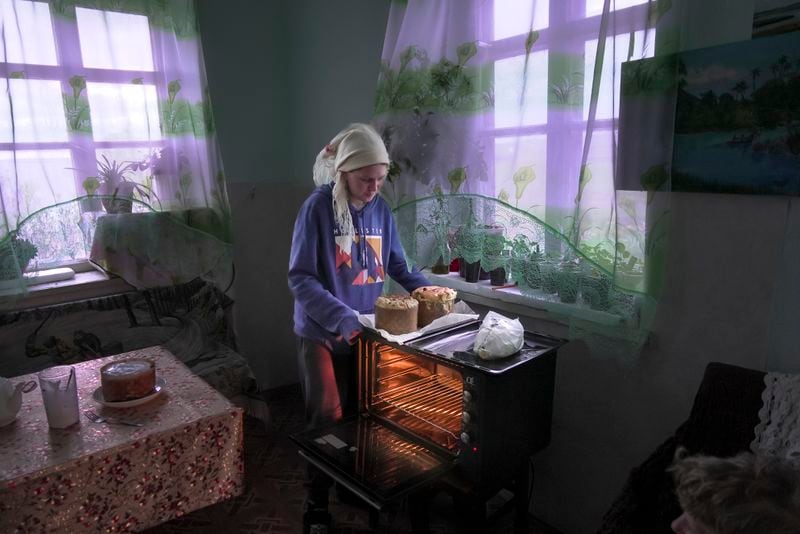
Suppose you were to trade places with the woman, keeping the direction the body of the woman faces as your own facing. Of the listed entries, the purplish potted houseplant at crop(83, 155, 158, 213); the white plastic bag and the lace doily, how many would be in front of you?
2

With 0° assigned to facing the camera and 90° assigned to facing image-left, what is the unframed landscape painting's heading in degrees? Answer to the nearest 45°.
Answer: approximately 45°

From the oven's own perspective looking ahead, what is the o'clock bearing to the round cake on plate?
The round cake on plate is roughly at 1 o'clock from the oven.

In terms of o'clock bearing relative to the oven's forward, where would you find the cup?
The cup is roughly at 1 o'clock from the oven.

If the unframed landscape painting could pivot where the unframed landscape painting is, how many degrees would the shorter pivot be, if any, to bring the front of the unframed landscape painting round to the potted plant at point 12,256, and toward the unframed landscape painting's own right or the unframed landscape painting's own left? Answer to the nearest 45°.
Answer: approximately 45° to the unframed landscape painting's own right

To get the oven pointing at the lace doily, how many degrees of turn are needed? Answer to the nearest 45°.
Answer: approximately 135° to its left

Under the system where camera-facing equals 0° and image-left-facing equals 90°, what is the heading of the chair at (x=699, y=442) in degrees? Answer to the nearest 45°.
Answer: approximately 45°

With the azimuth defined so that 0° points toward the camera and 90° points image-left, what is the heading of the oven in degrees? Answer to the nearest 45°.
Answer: approximately 45°
